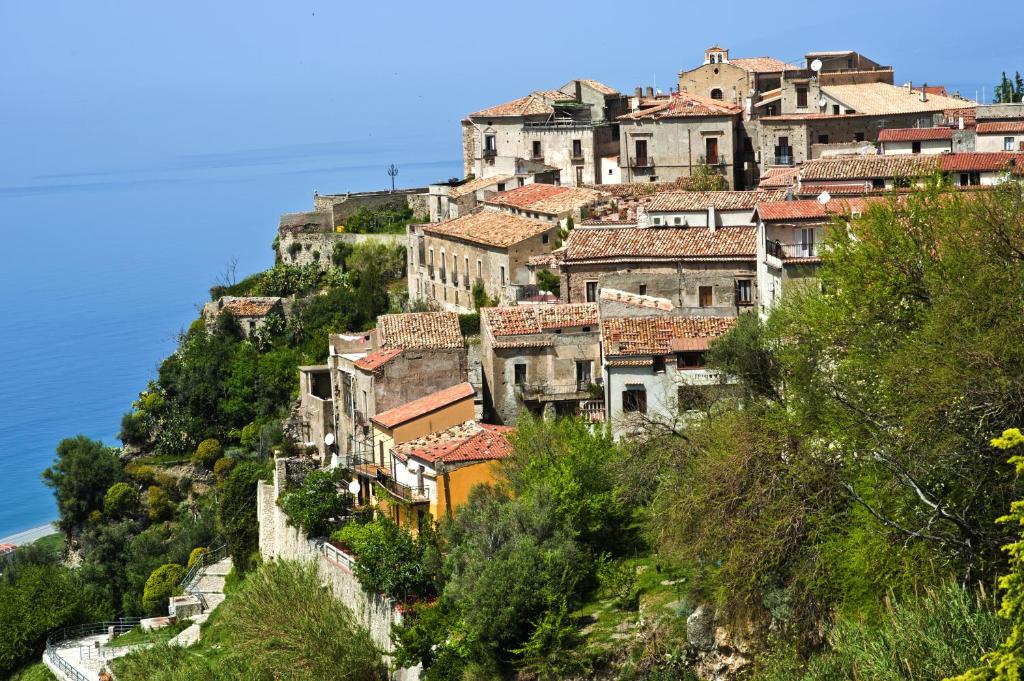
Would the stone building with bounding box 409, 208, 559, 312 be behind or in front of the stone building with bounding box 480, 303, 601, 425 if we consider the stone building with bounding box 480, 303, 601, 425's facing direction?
behind

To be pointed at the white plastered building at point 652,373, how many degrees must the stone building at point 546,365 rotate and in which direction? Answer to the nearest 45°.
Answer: approximately 45° to its left

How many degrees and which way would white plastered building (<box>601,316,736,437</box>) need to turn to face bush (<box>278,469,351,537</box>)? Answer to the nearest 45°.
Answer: approximately 90° to its right

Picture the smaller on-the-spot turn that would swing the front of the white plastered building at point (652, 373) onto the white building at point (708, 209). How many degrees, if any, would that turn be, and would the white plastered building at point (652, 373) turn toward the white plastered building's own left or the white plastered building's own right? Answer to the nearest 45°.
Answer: approximately 180°

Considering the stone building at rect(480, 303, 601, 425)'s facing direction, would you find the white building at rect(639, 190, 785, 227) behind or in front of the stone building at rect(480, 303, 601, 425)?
behind

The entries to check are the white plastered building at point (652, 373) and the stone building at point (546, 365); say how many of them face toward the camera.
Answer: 2

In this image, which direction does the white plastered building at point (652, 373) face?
toward the camera

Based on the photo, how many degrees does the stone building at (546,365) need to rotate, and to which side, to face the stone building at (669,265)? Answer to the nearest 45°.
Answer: approximately 135° to its left

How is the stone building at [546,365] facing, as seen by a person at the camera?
facing the viewer

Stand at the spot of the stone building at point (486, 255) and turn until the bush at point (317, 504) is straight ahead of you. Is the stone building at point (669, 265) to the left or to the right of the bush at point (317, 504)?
left

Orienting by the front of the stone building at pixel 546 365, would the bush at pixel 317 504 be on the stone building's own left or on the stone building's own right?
on the stone building's own right

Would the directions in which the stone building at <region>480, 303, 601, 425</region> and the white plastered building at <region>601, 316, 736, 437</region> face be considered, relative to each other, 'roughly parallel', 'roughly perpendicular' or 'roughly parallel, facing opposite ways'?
roughly parallel
